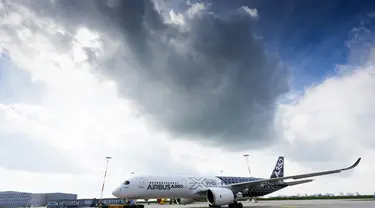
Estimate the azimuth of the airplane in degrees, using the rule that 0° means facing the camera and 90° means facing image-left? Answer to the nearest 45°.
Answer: approximately 45°
